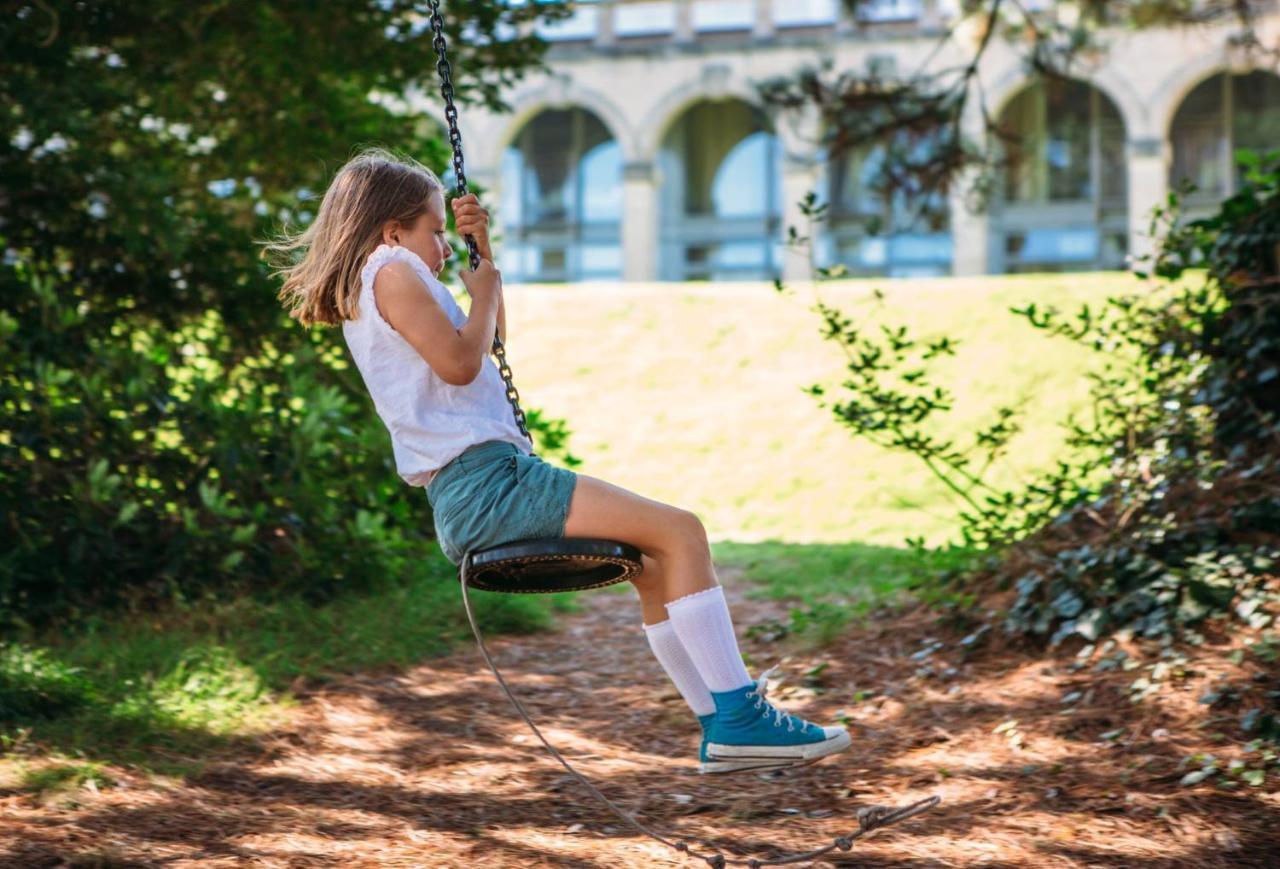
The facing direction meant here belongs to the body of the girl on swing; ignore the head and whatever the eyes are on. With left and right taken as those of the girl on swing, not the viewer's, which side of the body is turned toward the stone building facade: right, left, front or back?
left

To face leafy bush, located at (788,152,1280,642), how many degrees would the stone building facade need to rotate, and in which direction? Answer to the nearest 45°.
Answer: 0° — it already faces it

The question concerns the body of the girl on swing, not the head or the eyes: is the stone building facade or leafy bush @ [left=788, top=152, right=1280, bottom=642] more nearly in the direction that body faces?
the leafy bush

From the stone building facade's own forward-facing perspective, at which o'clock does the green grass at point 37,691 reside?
The green grass is roughly at 12 o'clock from the stone building facade.

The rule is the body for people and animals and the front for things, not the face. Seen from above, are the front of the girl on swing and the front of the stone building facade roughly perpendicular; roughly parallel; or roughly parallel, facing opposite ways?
roughly perpendicular

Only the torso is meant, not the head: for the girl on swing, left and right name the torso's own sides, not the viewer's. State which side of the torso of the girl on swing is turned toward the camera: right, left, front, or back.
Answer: right

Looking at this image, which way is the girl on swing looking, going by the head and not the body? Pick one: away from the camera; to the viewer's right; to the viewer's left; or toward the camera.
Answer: to the viewer's right

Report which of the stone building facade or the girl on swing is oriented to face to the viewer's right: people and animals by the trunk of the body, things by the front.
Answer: the girl on swing

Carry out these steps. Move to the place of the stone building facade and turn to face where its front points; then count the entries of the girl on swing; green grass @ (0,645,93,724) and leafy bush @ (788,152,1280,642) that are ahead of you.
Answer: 3

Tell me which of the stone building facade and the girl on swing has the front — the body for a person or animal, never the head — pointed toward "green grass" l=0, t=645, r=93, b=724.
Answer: the stone building facade

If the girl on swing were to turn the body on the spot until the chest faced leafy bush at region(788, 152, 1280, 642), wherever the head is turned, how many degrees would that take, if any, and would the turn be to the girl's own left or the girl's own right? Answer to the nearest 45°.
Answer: approximately 45° to the girl's own left

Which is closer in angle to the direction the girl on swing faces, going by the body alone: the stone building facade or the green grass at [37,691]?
the stone building facade

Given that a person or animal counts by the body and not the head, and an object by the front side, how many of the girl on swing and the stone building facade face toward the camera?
1
